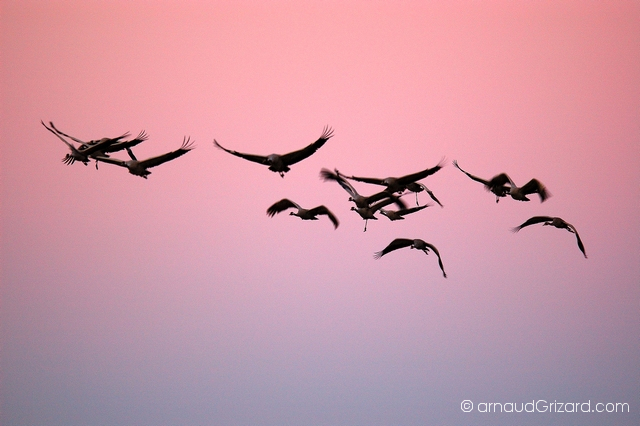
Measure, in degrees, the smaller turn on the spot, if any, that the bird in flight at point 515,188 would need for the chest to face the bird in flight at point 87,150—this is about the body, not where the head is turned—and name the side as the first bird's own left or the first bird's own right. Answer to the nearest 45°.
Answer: approximately 45° to the first bird's own right

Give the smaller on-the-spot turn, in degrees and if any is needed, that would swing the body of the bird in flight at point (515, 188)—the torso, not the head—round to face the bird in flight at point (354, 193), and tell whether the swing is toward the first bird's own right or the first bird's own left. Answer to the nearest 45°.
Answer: approximately 45° to the first bird's own right
